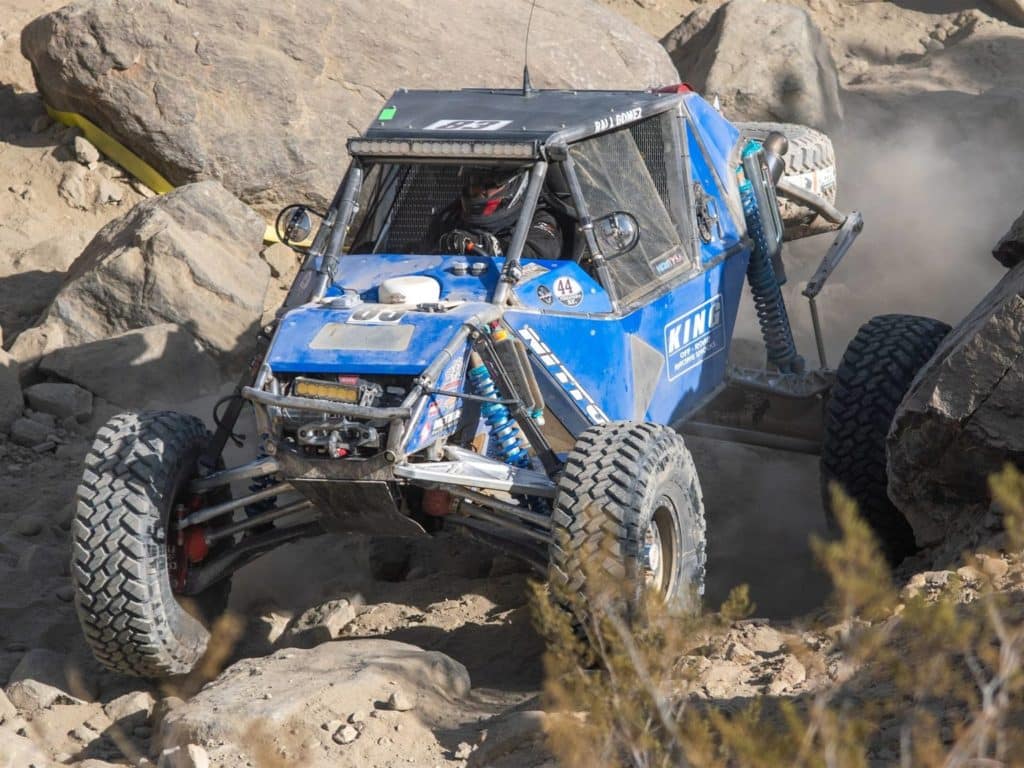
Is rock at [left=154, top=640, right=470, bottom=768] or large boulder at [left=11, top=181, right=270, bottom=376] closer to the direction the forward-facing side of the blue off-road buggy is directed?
the rock

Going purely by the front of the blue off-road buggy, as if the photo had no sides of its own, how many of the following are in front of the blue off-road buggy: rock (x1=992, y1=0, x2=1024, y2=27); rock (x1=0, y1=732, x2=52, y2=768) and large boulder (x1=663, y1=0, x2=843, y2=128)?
1

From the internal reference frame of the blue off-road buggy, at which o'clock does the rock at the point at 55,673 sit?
The rock is roughly at 1 o'clock from the blue off-road buggy.

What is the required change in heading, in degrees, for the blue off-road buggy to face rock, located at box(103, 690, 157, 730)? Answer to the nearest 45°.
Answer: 0° — it already faces it

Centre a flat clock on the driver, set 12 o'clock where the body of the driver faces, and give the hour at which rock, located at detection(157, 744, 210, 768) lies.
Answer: The rock is roughly at 11 o'clock from the driver.

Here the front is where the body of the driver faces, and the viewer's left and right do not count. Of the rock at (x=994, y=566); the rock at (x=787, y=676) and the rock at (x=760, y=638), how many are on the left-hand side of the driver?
3

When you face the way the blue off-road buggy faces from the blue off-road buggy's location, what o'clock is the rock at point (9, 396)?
The rock is roughly at 3 o'clock from the blue off-road buggy.

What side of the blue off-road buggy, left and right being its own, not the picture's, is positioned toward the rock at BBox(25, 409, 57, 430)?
right

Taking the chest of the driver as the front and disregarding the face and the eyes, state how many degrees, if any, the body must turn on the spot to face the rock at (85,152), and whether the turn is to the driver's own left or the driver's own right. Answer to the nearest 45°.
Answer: approximately 90° to the driver's own right

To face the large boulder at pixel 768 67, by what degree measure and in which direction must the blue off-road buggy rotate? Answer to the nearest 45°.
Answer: approximately 135° to its right

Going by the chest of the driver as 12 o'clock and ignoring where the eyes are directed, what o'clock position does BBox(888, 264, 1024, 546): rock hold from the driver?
The rock is roughly at 8 o'clock from the driver.

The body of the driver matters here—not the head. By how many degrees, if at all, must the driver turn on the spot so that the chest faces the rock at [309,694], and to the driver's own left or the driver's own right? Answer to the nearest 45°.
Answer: approximately 45° to the driver's own left

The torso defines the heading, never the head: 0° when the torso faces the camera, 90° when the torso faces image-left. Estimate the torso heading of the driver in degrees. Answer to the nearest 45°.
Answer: approximately 45°

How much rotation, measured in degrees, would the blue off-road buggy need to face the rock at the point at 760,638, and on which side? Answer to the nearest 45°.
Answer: approximately 90° to its left
